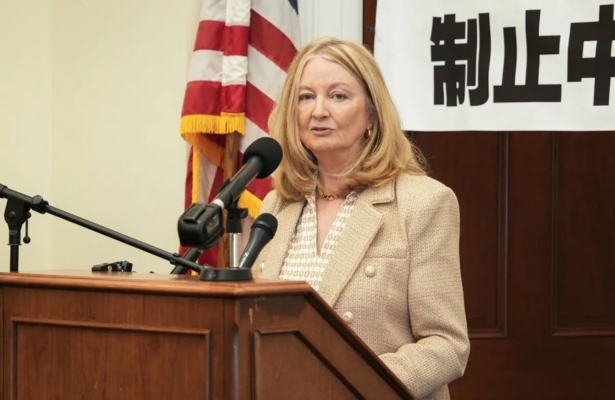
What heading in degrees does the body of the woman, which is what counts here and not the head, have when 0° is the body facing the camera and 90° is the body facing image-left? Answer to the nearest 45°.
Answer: approximately 45°

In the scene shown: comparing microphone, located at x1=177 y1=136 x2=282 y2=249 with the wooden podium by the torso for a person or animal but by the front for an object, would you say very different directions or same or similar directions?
very different directions

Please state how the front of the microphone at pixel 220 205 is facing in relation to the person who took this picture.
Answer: facing away from the viewer and to the right of the viewer

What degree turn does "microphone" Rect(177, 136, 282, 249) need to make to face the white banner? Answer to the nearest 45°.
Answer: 0° — it already faces it

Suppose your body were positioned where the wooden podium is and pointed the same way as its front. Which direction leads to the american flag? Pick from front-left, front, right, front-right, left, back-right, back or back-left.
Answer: back-right
